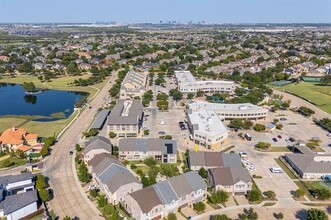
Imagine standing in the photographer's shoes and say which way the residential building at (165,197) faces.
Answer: facing the viewer and to the right of the viewer

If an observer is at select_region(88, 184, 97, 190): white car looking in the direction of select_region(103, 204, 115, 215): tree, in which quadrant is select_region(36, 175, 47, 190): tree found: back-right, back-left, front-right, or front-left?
back-right

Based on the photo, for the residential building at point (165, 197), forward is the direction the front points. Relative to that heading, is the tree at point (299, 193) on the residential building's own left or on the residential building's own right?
on the residential building's own left

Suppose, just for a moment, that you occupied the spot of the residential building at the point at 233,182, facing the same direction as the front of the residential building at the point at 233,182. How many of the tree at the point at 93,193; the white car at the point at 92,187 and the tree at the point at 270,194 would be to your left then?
1

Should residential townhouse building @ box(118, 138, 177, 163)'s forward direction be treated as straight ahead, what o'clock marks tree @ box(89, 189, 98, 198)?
The tree is roughly at 1 o'clock from the residential townhouse building.

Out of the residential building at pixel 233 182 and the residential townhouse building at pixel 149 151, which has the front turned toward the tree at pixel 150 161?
the residential townhouse building at pixel 149 151

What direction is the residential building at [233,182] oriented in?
toward the camera

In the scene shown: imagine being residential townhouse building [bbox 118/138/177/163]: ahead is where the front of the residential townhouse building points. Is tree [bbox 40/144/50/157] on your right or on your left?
on your right

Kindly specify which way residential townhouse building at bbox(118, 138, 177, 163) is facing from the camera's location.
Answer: facing the viewer

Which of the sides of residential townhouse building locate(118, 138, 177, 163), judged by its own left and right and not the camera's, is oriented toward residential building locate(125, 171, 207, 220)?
front

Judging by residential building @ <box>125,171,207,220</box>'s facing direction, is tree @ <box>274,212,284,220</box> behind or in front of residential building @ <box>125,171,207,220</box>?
in front

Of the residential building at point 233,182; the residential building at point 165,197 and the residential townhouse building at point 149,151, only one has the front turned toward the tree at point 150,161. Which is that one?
the residential townhouse building at point 149,151
